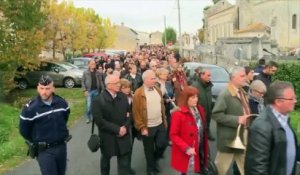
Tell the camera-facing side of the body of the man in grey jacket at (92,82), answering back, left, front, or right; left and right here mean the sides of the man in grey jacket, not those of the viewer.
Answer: front

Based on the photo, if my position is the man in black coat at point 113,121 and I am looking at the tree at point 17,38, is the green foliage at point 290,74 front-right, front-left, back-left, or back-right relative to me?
front-right

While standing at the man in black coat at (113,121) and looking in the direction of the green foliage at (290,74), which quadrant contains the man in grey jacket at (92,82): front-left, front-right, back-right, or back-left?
front-left

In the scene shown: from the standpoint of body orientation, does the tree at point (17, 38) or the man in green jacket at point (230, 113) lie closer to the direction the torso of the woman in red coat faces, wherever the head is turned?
the man in green jacket

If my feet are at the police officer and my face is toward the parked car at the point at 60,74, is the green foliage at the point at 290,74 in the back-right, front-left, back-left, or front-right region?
front-right

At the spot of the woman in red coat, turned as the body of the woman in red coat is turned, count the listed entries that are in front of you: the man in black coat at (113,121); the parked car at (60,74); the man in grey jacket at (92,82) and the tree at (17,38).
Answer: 0

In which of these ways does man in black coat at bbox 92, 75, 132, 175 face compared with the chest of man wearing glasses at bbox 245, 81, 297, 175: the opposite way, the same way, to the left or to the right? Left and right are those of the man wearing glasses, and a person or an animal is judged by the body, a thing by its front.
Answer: the same way

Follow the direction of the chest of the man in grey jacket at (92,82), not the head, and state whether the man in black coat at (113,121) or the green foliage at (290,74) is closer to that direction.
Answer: the man in black coat

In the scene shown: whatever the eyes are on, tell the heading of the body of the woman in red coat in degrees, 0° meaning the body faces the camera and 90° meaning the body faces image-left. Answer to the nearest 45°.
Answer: approximately 315°

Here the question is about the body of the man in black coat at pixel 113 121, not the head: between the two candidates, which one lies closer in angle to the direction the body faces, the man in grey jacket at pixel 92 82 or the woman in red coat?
the woman in red coat
